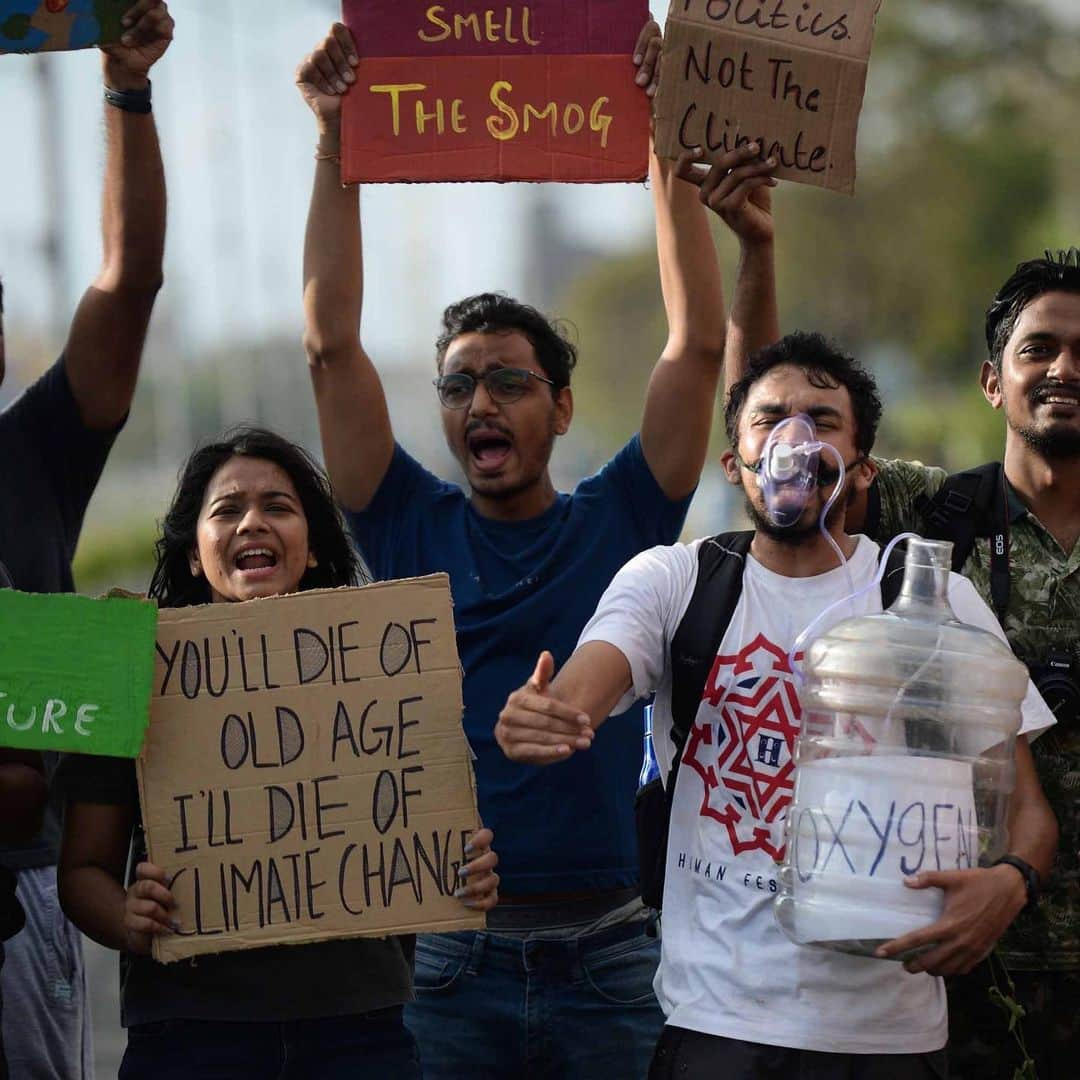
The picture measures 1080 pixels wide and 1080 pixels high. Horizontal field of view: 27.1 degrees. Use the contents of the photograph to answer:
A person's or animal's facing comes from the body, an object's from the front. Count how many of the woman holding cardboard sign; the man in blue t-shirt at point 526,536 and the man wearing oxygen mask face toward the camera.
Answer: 3

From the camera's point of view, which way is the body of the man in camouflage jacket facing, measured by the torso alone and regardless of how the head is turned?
toward the camera

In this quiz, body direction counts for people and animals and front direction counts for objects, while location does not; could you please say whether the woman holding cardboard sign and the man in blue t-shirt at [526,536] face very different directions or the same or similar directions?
same or similar directions

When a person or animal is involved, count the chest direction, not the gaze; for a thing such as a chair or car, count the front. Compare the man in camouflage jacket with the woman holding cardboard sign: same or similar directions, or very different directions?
same or similar directions

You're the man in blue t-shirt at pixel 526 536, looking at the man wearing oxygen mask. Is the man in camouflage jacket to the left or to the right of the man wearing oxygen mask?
left

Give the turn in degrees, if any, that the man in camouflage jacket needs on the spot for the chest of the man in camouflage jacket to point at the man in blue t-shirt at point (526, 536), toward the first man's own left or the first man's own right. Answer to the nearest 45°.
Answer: approximately 90° to the first man's own right

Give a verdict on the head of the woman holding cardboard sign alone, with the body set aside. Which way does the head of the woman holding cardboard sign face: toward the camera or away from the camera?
toward the camera

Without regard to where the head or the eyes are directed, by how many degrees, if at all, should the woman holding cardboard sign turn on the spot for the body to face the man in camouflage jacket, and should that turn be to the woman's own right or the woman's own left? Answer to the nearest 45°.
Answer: approximately 90° to the woman's own left

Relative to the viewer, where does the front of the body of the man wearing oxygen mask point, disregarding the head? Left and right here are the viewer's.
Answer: facing the viewer

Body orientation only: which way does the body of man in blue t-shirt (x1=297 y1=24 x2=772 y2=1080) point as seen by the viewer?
toward the camera

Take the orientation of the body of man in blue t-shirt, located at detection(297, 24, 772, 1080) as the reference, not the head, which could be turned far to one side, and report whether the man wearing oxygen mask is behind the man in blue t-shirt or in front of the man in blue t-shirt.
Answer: in front

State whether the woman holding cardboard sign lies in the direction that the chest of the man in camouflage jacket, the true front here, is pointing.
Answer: no

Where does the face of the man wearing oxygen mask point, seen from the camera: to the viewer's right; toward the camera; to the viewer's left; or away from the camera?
toward the camera

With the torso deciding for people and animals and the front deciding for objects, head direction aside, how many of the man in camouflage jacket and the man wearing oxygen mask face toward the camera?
2

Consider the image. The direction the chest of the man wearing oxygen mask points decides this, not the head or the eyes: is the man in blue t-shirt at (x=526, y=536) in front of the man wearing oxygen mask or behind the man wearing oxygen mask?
behind

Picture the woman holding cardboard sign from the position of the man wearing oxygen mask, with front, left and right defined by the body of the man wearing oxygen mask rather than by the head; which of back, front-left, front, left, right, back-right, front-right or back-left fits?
right
